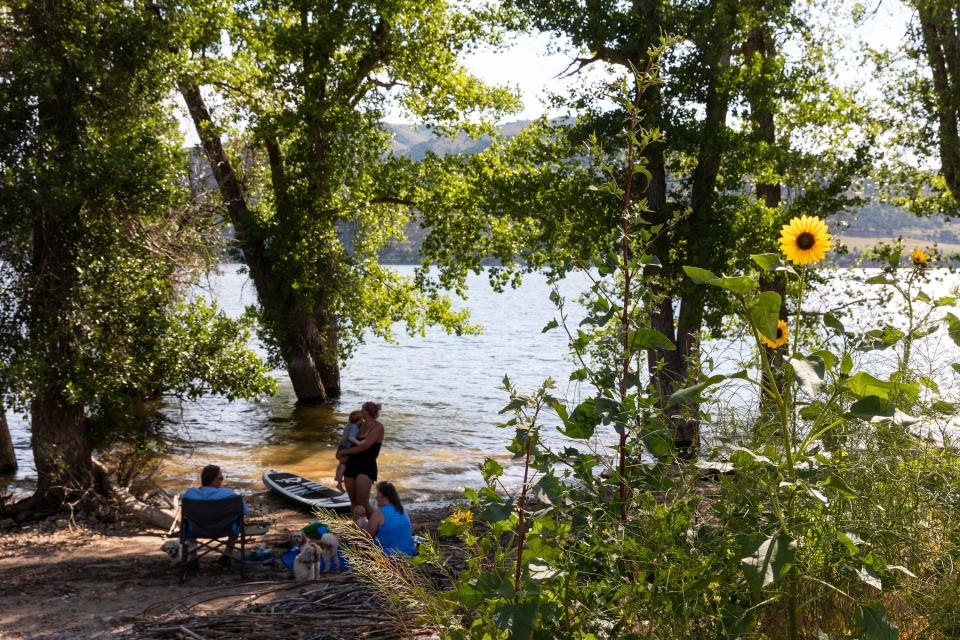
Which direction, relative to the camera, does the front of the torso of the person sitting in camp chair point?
away from the camera

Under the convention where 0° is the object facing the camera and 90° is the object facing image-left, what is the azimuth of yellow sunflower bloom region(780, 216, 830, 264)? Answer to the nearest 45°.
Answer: approximately 0°

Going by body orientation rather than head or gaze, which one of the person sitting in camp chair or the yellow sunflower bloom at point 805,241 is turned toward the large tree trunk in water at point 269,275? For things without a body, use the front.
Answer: the person sitting in camp chair

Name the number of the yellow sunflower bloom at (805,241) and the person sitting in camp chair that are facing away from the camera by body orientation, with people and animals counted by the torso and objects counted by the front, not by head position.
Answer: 1

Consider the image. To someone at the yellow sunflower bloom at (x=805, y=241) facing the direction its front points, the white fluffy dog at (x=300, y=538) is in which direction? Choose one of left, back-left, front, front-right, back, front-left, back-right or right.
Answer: back-right

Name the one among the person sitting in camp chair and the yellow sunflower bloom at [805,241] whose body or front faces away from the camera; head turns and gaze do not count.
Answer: the person sitting in camp chair

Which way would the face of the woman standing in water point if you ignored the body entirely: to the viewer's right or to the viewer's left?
to the viewer's left

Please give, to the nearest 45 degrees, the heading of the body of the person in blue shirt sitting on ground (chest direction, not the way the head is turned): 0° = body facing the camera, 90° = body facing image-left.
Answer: approximately 135°

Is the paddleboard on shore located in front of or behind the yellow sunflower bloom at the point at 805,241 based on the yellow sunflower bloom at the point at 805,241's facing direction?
behind

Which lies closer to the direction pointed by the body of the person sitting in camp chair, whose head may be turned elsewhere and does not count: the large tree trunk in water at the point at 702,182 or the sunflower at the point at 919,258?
the large tree trunk in water

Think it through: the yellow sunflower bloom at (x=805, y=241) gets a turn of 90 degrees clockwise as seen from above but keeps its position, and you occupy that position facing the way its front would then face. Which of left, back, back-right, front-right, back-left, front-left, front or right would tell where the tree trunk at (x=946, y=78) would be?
right

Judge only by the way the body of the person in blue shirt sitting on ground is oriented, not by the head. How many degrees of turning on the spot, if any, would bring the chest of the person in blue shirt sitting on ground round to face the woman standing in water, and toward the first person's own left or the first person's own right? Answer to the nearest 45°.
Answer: approximately 45° to the first person's own right
